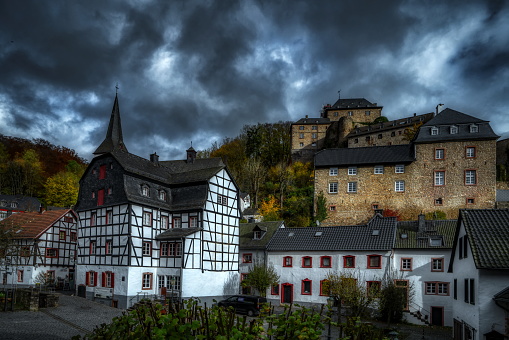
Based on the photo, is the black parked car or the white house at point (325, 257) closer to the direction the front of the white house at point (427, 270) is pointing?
the black parked car

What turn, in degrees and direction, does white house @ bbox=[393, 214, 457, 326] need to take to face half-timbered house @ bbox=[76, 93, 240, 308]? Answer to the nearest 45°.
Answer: approximately 90° to its right

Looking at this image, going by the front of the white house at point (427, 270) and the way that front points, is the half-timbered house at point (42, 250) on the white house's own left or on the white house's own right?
on the white house's own right

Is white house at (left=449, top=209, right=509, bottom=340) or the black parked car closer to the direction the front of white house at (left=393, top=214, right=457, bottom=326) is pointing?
the white house

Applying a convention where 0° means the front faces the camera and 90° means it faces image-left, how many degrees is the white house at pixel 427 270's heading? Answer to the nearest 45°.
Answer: approximately 0°

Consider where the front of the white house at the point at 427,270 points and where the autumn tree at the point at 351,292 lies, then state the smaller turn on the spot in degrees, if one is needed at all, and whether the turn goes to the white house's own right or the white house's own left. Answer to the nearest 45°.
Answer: approximately 45° to the white house's own right
